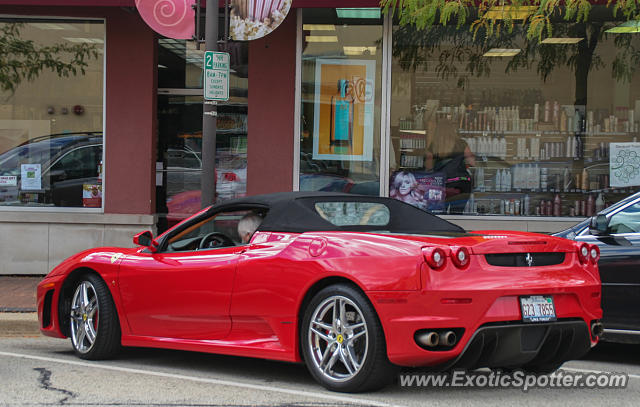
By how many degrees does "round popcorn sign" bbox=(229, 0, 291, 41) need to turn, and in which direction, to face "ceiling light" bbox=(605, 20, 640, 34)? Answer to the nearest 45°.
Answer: approximately 90° to its left

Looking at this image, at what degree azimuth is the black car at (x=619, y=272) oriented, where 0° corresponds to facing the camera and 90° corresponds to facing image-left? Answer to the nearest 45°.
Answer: approximately 90°

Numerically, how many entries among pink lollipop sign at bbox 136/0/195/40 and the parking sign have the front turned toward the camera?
2

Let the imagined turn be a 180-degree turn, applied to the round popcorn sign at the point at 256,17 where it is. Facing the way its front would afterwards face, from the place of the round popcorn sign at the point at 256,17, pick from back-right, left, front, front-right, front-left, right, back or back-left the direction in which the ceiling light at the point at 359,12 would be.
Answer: front-right

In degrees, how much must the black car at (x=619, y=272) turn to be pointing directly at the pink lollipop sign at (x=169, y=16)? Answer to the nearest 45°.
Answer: approximately 45° to its right

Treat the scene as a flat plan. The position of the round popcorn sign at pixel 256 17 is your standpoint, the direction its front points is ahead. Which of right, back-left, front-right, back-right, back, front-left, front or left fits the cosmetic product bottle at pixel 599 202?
left

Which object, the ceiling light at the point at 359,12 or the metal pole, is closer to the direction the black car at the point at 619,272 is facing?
the metal pole

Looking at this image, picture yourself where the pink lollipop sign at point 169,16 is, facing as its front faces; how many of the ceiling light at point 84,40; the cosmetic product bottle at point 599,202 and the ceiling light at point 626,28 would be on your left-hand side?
2

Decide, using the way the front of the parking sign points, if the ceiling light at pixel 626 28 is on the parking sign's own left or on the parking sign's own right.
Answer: on the parking sign's own left

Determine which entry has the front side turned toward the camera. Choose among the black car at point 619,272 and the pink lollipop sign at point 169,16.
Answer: the pink lollipop sign

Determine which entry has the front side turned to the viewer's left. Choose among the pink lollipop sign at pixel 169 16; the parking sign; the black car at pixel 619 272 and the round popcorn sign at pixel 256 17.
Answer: the black car

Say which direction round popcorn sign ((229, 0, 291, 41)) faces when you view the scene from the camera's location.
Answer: facing the viewer

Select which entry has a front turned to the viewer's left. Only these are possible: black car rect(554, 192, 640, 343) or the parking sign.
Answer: the black car

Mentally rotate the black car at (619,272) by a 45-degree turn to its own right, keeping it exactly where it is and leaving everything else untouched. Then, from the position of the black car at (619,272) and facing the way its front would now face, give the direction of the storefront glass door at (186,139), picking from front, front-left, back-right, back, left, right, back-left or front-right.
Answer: front

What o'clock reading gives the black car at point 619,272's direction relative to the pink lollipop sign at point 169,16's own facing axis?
The black car is roughly at 11 o'clock from the pink lollipop sign.

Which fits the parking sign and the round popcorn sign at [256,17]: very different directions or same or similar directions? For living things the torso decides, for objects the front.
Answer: same or similar directions
